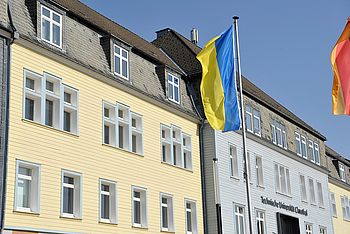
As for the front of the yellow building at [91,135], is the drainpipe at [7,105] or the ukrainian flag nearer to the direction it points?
the ukrainian flag

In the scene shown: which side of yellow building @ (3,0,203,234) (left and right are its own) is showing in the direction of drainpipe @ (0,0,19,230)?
right
